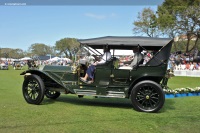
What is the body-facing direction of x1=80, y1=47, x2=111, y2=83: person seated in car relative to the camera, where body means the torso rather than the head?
to the viewer's left

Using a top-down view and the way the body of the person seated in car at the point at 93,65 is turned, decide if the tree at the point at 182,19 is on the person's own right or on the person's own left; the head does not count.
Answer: on the person's own right

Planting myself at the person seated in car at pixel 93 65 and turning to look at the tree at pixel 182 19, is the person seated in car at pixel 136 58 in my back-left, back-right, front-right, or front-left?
front-right

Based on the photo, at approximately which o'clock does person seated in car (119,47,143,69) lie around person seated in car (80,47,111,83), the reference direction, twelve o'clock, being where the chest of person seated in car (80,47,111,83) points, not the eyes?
person seated in car (119,47,143,69) is roughly at 6 o'clock from person seated in car (80,47,111,83).
